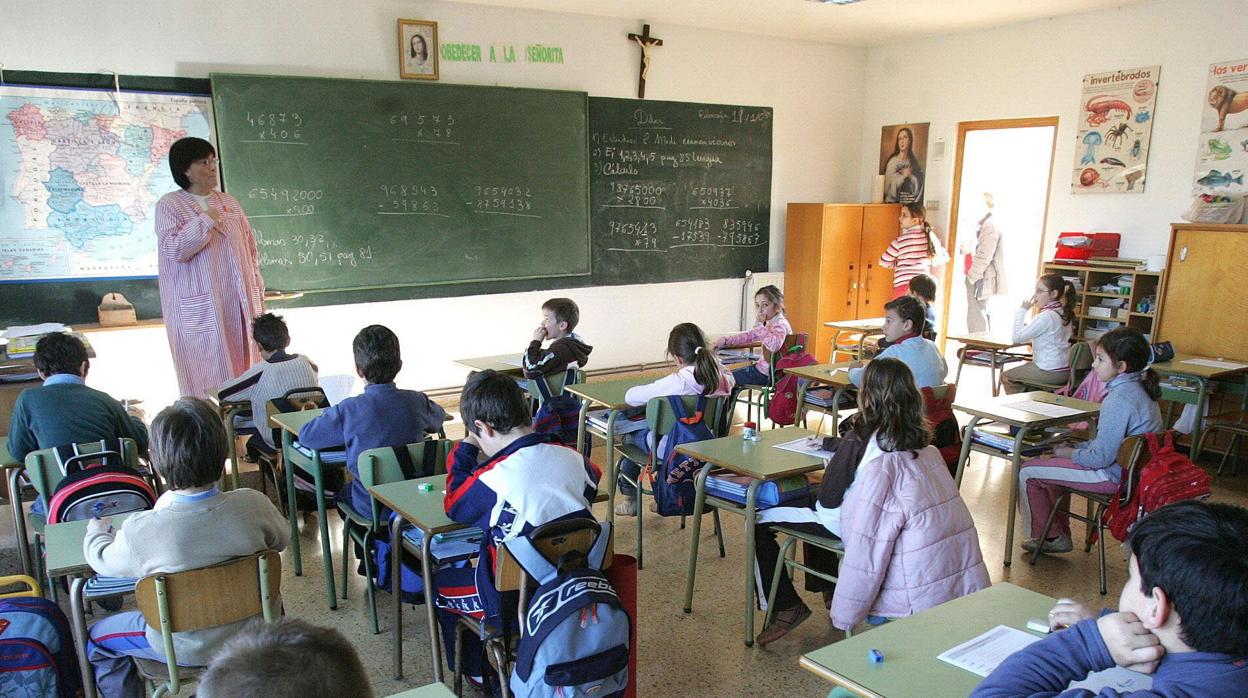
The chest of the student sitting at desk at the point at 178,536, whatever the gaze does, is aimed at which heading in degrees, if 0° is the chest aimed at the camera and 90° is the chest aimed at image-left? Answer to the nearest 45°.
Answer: approximately 135°

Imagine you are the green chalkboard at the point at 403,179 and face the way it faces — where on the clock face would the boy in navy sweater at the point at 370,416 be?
The boy in navy sweater is roughly at 12 o'clock from the green chalkboard.

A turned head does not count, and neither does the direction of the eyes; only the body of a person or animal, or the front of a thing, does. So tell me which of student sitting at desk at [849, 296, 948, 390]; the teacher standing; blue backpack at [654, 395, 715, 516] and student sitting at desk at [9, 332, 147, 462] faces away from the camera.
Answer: student sitting at desk at [9, 332, 147, 462]

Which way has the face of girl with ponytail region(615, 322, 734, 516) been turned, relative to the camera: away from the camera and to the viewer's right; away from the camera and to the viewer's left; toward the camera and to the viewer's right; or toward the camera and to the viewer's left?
away from the camera and to the viewer's left

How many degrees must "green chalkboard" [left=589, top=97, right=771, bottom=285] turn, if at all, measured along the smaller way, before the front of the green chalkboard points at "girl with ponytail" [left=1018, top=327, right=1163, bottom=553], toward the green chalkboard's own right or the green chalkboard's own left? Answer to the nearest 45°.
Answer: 0° — it already faces them

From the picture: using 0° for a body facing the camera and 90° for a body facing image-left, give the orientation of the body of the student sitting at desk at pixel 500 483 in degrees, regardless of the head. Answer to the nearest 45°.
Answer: approximately 135°

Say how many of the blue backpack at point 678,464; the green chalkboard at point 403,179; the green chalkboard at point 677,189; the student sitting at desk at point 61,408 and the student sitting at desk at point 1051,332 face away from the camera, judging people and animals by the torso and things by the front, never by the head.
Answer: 1

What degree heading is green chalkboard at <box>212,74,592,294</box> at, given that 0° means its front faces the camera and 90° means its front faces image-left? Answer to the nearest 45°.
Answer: approximately 0°

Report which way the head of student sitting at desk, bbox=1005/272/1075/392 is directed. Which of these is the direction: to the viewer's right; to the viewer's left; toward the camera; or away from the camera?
to the viewer's left

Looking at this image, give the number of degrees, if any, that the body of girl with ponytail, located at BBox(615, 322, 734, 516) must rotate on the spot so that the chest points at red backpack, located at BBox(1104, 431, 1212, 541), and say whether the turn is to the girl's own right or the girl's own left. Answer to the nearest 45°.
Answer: approximately 135° to the girl's own right

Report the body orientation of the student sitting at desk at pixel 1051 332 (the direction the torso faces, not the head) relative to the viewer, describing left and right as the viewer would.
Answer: facing to the left of the viewer

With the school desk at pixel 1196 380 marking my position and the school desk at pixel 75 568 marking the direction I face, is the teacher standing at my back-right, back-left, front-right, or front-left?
front-right

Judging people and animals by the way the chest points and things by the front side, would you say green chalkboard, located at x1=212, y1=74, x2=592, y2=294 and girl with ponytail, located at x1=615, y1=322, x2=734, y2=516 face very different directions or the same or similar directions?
very different directions

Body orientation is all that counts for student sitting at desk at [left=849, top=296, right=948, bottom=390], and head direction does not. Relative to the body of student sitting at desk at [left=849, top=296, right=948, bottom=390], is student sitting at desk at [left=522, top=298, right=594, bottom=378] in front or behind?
in front

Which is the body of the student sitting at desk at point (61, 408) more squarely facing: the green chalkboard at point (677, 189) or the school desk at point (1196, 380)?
the green chalkboard
